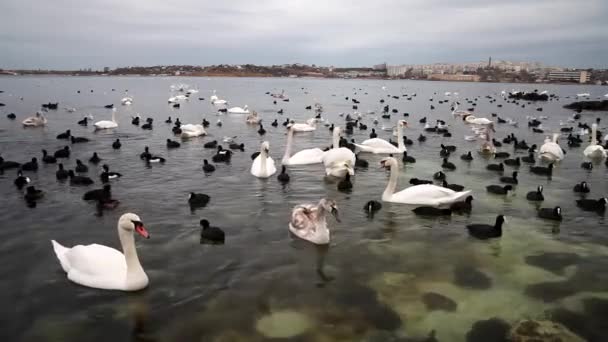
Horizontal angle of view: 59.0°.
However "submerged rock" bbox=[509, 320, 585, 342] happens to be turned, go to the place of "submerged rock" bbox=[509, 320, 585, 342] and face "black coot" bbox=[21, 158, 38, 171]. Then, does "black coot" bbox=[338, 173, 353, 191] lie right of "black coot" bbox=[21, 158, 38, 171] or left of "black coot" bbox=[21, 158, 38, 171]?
right

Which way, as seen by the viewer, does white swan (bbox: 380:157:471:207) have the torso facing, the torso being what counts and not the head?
to the viewer's left

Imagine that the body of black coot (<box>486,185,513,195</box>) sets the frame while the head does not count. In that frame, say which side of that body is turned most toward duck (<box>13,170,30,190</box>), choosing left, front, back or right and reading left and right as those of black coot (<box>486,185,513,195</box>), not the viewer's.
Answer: back

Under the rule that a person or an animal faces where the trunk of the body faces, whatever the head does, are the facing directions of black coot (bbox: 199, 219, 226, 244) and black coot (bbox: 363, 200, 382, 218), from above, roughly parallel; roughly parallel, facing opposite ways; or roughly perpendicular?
roughly perpendicular

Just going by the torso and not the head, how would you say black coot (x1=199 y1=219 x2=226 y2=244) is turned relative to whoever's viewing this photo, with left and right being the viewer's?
facing to the left of the viewer

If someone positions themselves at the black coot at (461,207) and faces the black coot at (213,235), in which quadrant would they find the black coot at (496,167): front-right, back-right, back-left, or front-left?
back-right
